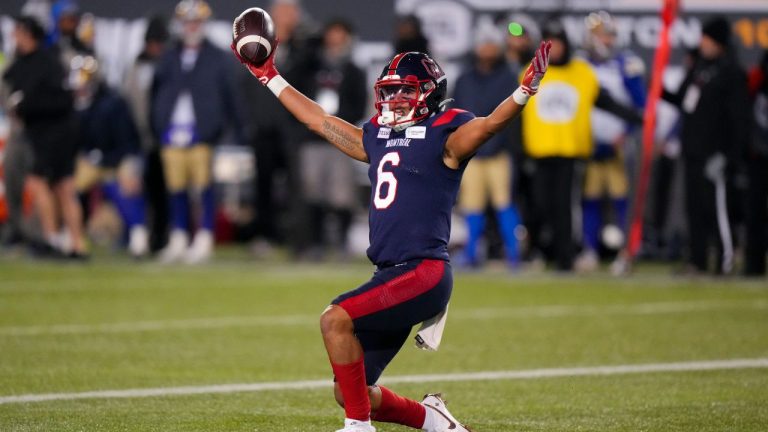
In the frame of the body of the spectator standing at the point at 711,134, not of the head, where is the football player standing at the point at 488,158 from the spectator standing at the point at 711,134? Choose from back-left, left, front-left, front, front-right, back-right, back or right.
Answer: front-right

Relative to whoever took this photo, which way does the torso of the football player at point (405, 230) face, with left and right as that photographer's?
facing the viewer and to the left of the viewer

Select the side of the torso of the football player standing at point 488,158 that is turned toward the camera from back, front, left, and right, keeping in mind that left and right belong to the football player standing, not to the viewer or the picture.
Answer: front

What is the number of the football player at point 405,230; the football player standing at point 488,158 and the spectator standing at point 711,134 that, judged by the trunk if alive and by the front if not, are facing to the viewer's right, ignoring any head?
0

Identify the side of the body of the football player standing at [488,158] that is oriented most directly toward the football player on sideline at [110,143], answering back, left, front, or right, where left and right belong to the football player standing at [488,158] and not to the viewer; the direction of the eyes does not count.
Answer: right

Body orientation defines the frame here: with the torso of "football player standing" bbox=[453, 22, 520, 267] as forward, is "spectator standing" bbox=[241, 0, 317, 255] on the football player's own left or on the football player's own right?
on the football player's own right

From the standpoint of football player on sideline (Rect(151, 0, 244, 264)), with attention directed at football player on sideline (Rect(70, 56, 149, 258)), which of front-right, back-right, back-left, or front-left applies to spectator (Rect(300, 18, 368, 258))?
back-right

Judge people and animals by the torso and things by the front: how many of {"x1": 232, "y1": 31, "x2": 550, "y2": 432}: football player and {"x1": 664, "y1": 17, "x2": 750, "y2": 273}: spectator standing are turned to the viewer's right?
0

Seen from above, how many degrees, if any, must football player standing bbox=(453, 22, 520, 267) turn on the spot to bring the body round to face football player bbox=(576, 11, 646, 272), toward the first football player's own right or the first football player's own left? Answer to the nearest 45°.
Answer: approximately 135° to the first football player's own left

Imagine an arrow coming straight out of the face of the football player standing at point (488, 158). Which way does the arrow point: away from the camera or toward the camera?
toward the camera

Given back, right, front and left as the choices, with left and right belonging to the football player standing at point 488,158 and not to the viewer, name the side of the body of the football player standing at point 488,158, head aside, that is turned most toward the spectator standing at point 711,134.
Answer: left

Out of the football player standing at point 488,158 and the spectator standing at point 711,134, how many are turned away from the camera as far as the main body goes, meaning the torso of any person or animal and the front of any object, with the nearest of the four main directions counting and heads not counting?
0

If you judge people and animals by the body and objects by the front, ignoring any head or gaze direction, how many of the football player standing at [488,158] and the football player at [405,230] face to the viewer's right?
0

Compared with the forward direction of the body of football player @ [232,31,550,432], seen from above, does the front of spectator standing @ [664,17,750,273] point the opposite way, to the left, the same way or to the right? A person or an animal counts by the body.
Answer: the same way

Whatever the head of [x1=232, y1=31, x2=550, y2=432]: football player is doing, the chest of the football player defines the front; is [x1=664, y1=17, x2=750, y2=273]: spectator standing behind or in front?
behind

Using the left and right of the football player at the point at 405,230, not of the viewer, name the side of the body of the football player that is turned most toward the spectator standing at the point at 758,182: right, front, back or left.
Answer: back

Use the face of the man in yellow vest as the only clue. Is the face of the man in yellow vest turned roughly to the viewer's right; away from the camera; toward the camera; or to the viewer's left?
toward the camera

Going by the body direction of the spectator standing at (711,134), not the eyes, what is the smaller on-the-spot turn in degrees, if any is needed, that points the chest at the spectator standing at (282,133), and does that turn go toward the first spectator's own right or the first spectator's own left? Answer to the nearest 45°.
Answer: approximately 45° to the first spectator's own right
